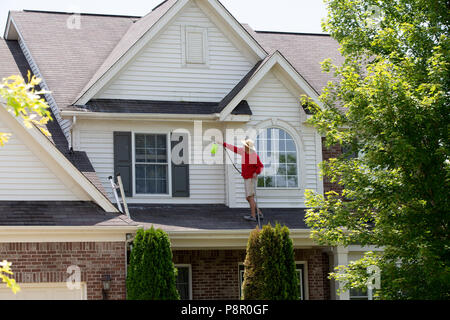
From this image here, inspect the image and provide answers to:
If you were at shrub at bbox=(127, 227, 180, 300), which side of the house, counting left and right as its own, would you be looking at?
front

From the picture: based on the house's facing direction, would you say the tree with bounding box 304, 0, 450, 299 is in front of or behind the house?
in front

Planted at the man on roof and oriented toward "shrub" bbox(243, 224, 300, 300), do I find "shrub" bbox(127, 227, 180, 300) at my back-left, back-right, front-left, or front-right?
front-right

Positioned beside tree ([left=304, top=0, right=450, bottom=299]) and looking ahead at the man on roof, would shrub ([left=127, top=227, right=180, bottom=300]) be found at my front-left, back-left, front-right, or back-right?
front-left

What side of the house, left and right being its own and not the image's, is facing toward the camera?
front
